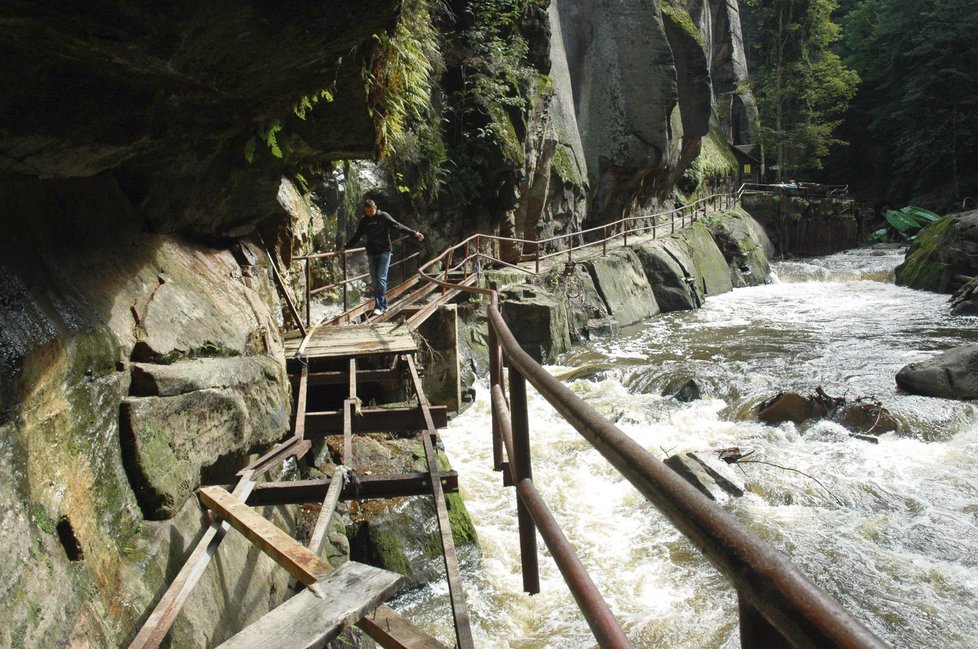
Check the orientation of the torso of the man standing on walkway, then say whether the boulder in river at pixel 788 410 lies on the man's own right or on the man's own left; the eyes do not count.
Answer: on the man's own left

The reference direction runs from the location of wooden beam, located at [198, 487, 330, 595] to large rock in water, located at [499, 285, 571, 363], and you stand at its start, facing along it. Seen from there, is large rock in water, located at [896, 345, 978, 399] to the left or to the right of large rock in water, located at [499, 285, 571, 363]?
right

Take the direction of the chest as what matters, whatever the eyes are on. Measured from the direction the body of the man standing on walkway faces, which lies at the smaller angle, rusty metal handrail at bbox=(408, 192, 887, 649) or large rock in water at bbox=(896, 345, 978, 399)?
the rusty metal handrail

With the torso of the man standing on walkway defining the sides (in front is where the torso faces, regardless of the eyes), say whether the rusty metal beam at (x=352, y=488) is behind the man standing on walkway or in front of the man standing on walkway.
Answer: in front

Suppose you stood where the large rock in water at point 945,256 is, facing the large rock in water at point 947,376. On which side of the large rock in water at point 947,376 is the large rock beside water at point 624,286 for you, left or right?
right

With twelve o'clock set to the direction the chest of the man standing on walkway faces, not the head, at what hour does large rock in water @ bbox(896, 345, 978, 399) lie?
The large rock in water is roughly at 9 o'clock from the man standing on walkway.

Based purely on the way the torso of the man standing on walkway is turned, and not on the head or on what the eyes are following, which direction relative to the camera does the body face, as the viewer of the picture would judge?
toward the camera

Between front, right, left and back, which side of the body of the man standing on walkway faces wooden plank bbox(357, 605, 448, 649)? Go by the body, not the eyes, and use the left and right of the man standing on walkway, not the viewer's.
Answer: front

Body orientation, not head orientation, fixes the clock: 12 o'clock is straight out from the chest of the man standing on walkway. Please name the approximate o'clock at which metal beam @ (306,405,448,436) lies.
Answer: The metal beam is roughly at 12 o'clock from the man standing on walkway.

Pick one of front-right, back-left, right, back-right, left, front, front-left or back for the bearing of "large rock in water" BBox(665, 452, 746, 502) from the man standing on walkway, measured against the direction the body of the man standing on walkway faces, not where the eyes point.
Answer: front-left

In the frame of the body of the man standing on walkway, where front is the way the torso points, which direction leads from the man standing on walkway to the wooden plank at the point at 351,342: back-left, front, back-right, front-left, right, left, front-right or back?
front

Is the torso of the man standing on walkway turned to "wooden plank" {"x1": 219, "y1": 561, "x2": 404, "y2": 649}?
yes

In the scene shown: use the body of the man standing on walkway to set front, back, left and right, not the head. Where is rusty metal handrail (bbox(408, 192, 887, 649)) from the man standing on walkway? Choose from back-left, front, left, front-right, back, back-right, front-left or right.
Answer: front

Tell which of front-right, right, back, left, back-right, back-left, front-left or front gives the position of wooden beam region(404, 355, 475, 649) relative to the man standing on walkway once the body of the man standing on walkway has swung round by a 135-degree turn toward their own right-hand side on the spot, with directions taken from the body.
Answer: back-left
